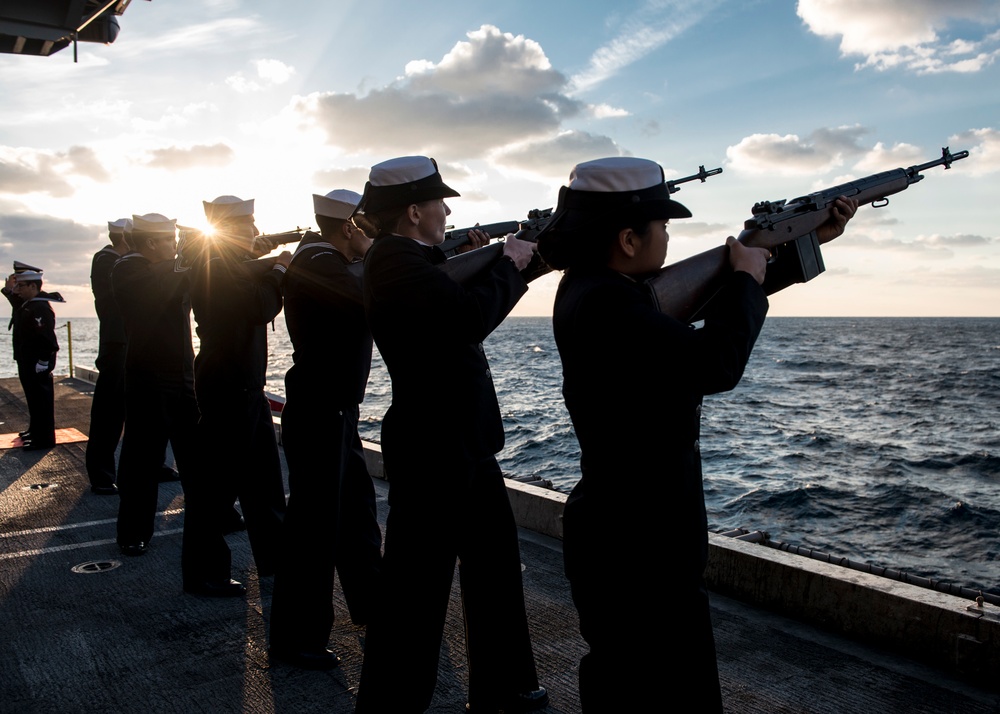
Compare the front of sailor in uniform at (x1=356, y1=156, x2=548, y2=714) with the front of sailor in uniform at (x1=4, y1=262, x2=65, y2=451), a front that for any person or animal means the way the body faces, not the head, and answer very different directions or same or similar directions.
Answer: very different directions

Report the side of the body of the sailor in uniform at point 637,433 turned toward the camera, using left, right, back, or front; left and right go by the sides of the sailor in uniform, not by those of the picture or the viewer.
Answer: right

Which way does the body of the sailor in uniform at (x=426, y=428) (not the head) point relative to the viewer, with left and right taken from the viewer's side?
facing to the right of the viewer

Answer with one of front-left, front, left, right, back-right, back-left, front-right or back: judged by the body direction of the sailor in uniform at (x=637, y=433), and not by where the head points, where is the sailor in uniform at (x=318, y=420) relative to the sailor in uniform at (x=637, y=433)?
back-left

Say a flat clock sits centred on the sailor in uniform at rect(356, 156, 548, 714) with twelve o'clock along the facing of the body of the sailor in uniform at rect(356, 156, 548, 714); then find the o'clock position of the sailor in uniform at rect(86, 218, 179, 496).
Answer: the sailor in uniform at rect(86, 218, 179, 496) is roughly at 8 o'clock from the sailor in uniform at rect(356, 156, 548, 714).

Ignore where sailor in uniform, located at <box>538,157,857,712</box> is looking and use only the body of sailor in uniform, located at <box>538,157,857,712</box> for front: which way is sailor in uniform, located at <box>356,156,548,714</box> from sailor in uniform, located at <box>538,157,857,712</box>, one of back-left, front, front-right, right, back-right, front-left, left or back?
back-left

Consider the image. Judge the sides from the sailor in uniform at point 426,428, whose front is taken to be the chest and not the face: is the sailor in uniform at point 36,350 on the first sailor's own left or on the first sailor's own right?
on the first sailor's own left

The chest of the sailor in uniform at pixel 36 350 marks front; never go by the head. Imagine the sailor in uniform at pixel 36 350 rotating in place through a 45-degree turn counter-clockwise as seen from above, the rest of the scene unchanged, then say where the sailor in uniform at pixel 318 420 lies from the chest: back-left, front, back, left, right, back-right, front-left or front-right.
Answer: front-left
